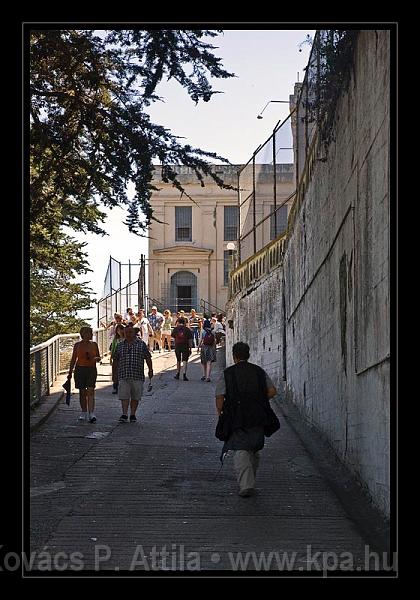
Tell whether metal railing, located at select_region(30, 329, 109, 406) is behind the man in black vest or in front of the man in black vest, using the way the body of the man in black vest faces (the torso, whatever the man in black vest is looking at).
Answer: in front

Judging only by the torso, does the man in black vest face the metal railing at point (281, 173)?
yes

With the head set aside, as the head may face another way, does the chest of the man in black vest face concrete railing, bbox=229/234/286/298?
yes

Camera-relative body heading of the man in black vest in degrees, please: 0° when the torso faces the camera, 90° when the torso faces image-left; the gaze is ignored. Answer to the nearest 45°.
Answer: approximately 180°

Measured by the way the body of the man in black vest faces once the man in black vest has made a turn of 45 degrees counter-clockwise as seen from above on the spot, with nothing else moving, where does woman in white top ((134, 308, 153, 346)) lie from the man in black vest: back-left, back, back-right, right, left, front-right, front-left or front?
front-right

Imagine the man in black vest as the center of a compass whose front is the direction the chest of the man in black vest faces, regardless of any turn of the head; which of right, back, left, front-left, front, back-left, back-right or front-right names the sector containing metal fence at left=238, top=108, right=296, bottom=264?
front

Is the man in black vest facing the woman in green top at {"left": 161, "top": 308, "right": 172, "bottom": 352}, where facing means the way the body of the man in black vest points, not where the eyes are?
yes
